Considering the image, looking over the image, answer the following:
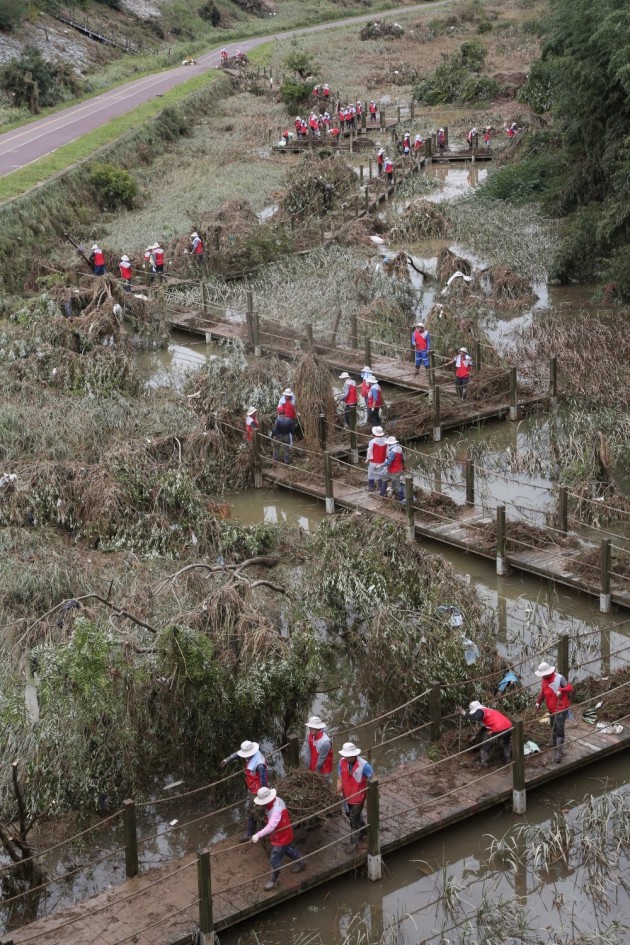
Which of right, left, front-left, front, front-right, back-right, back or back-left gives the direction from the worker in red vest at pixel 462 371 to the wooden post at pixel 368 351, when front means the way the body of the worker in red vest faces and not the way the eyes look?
right

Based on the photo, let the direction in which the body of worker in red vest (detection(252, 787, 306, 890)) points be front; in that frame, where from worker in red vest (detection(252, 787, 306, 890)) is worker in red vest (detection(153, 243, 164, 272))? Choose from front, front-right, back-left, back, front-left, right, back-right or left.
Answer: right

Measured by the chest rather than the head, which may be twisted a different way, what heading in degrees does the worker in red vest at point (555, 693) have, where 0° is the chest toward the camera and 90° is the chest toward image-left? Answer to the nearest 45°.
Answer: approximately 45°

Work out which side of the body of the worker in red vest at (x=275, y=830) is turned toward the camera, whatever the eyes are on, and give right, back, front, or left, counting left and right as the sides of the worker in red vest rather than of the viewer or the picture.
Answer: left

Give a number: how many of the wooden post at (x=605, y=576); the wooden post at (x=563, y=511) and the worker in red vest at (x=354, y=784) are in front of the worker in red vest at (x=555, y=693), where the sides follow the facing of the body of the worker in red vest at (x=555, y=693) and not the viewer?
1

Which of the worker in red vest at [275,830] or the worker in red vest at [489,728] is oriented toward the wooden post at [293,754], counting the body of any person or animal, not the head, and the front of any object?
the worker in red vest at [489,728]

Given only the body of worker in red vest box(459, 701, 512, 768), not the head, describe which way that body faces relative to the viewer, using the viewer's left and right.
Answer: facing to the left of the viewer

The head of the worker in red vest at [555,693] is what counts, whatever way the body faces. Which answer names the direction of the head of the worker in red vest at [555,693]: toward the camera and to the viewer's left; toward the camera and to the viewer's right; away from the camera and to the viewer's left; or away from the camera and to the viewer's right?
toward the camera and to the viewer's left

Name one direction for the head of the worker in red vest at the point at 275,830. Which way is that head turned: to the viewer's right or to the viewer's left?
to the viewer's left

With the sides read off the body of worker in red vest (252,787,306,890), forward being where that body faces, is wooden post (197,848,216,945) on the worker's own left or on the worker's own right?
on the worker's own left

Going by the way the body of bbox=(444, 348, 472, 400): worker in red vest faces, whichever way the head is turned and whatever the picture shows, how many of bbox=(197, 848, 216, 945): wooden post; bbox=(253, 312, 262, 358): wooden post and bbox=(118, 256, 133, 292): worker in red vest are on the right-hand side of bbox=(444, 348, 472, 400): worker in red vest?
2

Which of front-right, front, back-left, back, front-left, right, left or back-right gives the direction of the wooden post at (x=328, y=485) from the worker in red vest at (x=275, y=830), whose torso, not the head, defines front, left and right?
right
